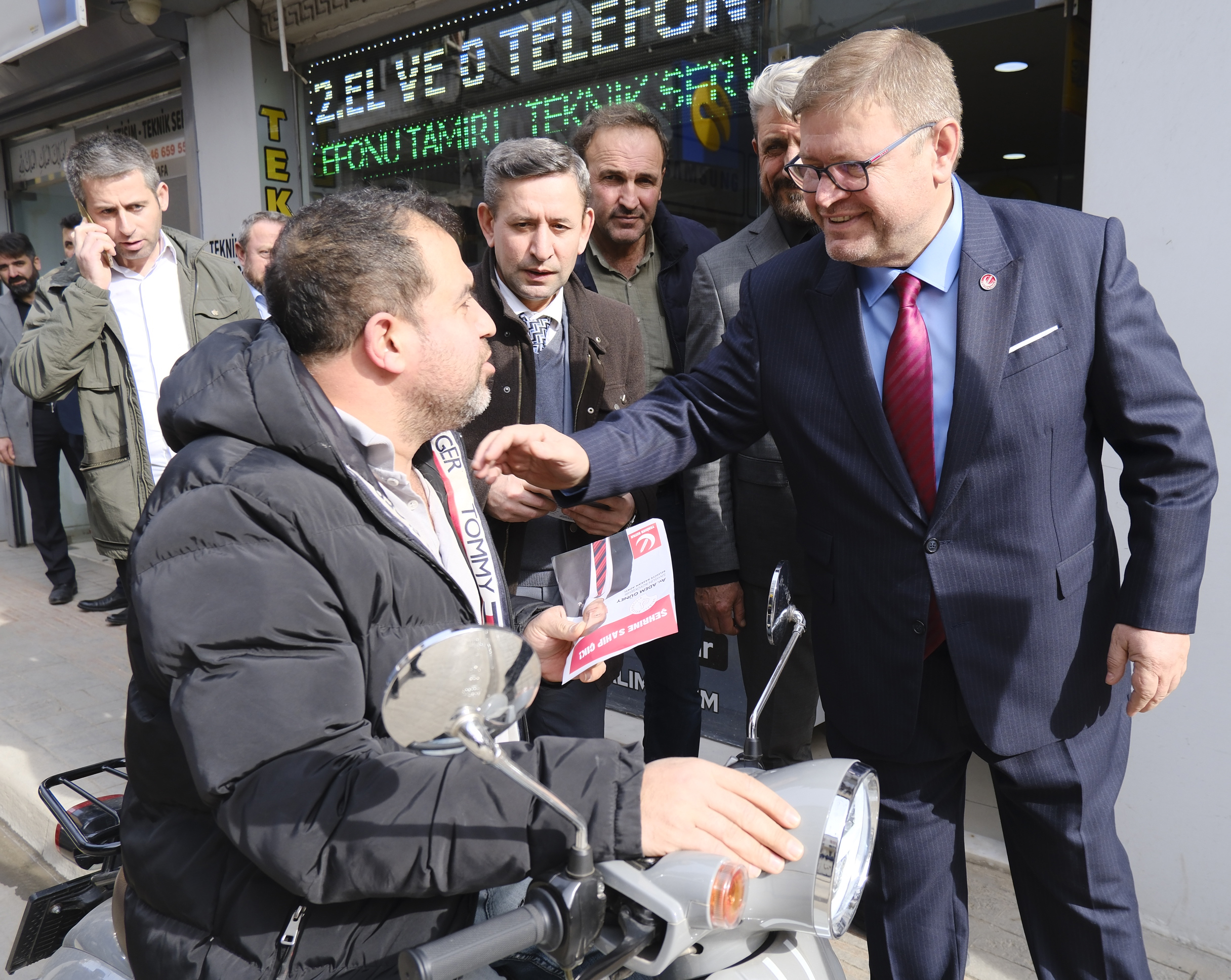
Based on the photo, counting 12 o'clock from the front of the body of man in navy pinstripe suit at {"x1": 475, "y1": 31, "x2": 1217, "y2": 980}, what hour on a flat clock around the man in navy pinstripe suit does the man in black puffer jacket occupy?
The man in black puffer jacket is roughly at 12 o'clock from the man in navy pinstripe suit.

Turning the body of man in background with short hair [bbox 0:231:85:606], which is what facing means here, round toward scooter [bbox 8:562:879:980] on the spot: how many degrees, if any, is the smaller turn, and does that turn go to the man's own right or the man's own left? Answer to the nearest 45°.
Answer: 0° — they already face it

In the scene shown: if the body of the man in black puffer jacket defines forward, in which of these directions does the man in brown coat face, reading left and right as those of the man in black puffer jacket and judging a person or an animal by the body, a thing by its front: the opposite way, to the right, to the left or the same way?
to the right

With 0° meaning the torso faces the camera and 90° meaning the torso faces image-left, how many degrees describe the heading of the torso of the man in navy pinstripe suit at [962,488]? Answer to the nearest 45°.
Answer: approximately 45°

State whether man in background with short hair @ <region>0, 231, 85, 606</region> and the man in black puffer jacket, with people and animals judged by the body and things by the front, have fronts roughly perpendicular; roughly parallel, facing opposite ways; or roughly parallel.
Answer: roughly perpendicular

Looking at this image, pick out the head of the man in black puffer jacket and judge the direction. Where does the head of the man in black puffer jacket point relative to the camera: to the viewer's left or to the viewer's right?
to the viewer's right

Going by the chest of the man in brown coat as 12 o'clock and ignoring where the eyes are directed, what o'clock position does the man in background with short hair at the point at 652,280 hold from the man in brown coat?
The man in background with short hair is roughly at 7 o'clock from the man in brown coat.

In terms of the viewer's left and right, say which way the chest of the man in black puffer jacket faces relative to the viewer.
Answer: facing to the right of the viewer

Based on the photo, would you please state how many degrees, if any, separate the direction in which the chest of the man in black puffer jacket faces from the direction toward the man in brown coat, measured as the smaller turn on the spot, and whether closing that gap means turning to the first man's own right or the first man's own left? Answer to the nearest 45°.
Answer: approximately 90° to the first man's own left

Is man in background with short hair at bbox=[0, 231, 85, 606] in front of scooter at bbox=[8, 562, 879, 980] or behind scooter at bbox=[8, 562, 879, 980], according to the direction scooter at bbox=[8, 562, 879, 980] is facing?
behind
